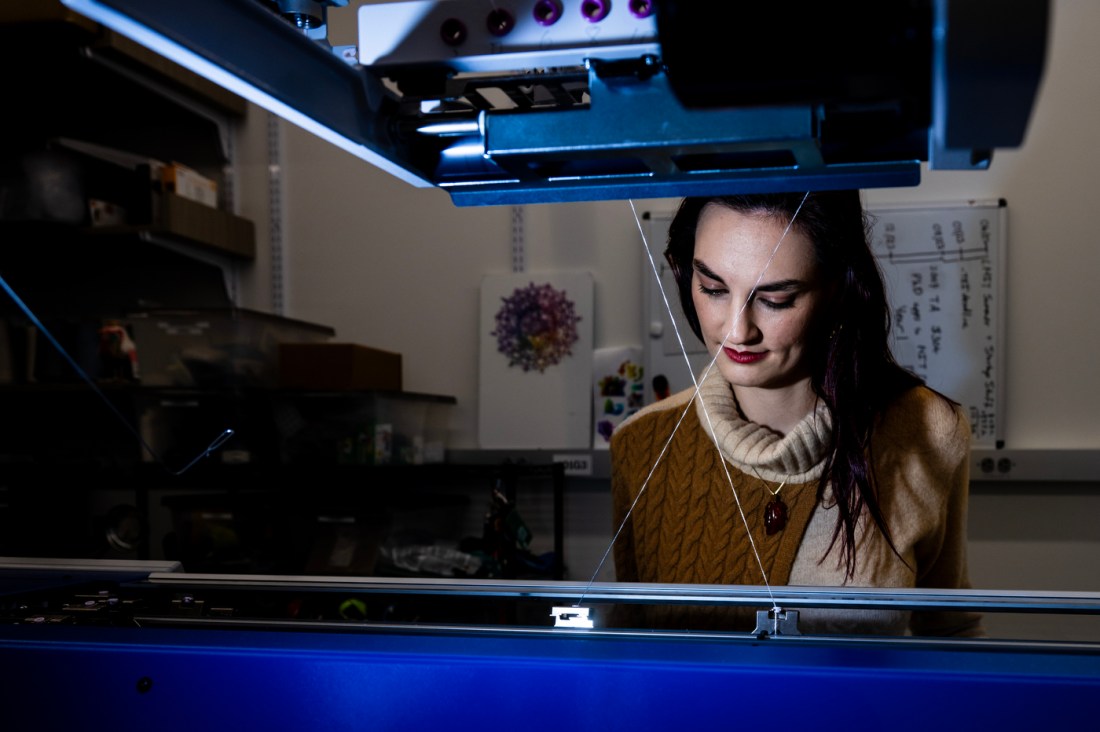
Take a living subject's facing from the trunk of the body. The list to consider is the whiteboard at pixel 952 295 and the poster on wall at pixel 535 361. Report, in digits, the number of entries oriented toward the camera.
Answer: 2

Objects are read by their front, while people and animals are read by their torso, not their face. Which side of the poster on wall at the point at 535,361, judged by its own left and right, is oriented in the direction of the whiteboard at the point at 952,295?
left

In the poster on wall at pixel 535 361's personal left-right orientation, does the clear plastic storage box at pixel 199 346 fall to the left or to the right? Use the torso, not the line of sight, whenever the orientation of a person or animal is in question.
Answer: on its right

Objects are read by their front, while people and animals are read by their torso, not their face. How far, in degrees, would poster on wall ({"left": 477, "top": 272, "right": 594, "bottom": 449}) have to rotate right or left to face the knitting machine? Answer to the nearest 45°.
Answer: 0° — it already faces it

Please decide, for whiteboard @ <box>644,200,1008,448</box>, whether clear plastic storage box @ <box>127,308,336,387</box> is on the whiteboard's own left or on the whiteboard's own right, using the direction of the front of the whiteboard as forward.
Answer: on the whiteboard's own right

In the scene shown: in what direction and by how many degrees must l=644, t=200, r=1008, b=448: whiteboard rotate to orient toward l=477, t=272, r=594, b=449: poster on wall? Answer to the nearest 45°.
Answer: approximately 90° to its right

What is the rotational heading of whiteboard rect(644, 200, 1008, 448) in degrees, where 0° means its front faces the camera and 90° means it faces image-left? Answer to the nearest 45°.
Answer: approximately 0°

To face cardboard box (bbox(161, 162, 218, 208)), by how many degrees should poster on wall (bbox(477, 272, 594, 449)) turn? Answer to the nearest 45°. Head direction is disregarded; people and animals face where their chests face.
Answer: approximately 90° to its right

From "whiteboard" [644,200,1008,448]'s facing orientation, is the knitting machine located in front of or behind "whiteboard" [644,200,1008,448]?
in front

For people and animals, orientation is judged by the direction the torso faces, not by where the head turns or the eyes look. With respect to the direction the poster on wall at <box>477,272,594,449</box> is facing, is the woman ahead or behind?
ahead

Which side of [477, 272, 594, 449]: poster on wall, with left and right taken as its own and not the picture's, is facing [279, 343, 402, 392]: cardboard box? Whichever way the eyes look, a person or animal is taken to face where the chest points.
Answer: right

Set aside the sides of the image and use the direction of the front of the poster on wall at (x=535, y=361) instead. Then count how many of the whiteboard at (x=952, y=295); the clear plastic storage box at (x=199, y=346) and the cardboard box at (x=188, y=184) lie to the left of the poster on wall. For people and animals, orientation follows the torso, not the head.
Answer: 1

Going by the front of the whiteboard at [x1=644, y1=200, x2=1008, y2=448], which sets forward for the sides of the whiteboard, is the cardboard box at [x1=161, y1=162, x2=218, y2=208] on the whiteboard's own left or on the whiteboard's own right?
on the whiteboard's own right

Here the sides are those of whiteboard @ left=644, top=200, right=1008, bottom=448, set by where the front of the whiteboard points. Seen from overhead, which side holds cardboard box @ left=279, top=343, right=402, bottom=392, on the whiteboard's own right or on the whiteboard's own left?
on the whiteboard's own right
